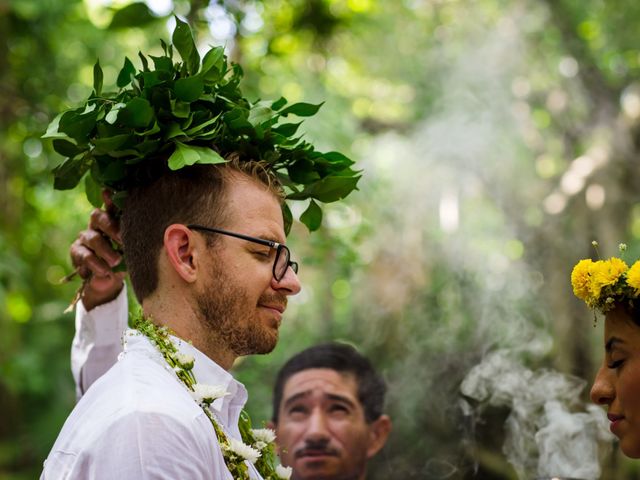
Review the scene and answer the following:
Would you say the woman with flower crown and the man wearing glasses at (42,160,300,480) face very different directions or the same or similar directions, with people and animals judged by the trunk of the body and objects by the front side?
very different directions

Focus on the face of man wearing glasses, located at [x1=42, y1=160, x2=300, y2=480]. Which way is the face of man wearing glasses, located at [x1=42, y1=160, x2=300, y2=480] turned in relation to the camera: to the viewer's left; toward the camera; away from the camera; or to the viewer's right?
to the viewer's right

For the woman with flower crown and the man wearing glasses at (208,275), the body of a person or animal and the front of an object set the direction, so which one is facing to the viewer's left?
the woman with flower crown

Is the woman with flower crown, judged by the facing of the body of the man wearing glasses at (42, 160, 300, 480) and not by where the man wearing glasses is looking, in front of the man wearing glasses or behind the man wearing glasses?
in front

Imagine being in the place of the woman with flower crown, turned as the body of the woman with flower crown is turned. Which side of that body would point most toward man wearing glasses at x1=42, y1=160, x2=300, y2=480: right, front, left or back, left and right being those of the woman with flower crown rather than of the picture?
front

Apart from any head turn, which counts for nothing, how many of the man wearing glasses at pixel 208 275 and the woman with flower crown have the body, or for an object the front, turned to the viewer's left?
1

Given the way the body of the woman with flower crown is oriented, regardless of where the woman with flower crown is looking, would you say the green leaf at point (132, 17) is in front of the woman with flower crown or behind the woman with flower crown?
in front

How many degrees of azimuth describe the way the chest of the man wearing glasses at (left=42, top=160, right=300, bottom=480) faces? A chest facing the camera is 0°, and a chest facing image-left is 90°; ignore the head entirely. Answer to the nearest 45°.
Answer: approximately 270°

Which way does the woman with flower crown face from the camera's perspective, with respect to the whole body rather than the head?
to the viewer's left
